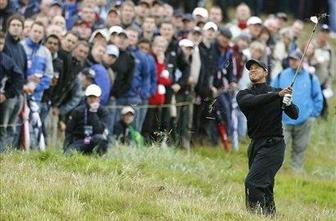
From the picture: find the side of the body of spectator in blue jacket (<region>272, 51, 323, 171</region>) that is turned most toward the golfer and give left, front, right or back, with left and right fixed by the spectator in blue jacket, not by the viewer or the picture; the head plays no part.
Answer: front

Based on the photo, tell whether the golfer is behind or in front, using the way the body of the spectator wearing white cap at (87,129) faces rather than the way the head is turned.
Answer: in front

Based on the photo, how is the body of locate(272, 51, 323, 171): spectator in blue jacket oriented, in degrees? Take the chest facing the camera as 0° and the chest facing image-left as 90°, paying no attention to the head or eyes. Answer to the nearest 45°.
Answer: approximately 0°

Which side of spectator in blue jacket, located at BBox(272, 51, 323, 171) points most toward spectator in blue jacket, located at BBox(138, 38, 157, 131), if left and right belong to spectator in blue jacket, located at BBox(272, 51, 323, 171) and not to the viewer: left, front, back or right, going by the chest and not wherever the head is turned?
right

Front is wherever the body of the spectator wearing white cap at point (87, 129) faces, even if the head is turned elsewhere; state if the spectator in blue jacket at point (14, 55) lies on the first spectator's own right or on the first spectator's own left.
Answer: on the first spectator's own right

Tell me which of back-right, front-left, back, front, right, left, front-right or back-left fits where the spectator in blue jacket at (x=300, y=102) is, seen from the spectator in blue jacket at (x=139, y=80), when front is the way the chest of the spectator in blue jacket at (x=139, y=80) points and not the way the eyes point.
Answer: back-left
